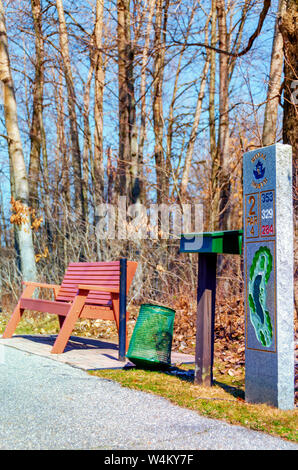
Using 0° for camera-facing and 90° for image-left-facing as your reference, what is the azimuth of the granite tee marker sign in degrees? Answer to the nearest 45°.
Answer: approximately 45°

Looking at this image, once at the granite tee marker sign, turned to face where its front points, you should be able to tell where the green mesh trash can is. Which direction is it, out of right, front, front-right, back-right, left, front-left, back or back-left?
right

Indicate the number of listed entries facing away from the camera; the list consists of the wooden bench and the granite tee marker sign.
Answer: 0

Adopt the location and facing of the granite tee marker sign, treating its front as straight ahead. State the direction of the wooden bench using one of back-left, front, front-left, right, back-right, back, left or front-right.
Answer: right

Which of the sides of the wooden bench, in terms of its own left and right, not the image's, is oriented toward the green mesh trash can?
left

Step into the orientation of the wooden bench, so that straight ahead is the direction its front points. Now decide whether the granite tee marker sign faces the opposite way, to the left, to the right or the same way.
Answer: the same way

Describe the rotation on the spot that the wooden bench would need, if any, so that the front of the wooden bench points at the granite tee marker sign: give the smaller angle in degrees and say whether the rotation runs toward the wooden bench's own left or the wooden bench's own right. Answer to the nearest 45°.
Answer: approximately 90° to the wooden bench's own left
